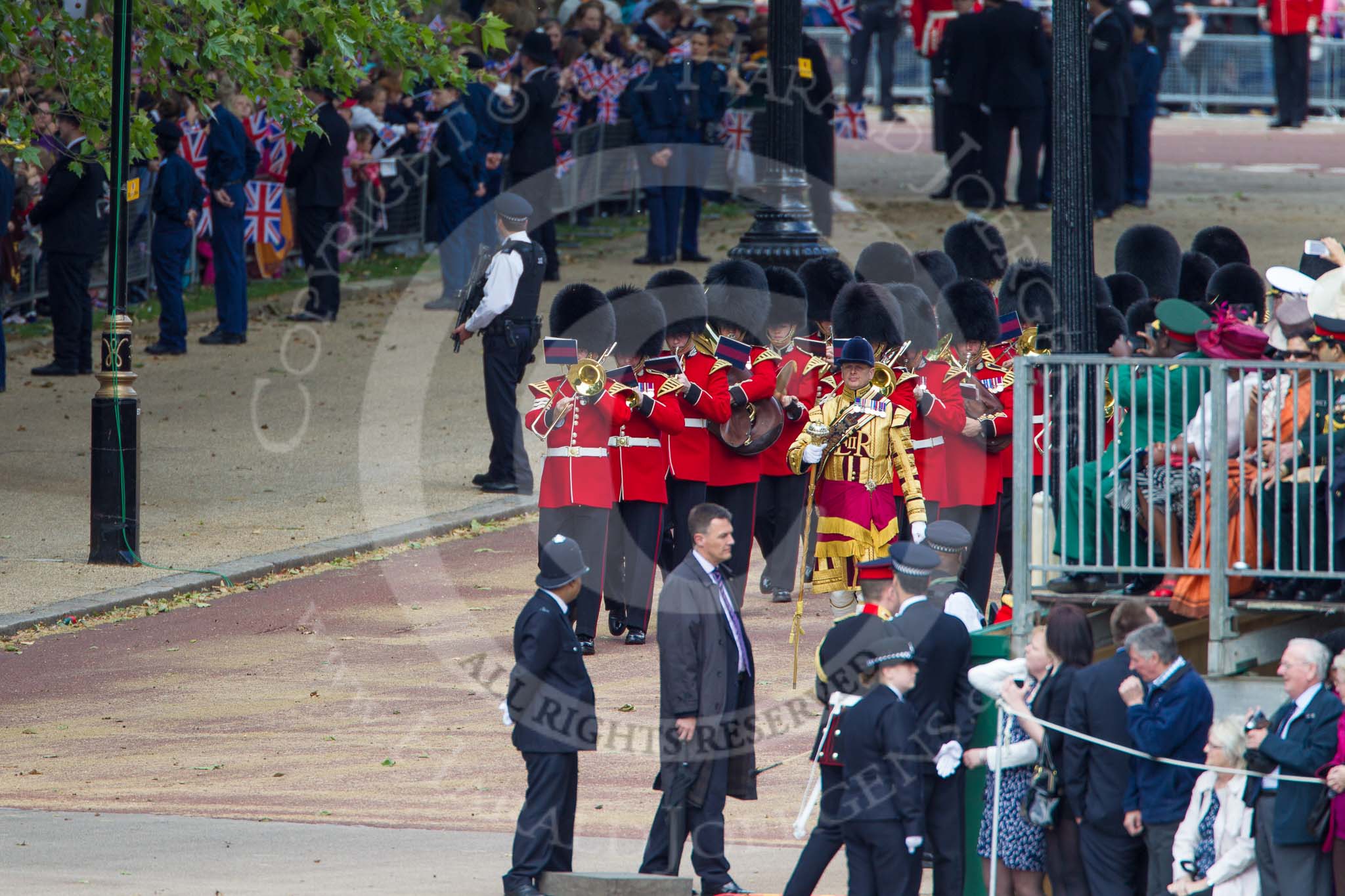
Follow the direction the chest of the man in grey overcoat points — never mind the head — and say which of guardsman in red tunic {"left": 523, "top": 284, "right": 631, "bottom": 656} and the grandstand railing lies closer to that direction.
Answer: the grandstand railing

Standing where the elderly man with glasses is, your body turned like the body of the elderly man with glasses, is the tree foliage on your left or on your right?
on your right

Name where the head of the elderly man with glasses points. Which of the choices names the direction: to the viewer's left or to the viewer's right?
to the viewer's left
